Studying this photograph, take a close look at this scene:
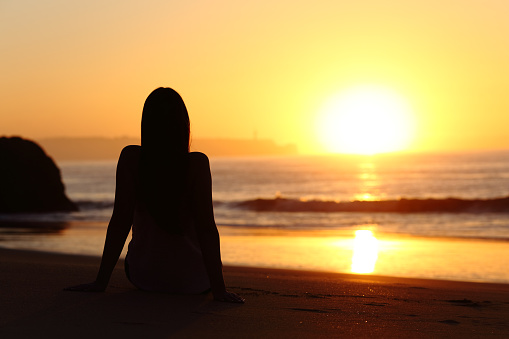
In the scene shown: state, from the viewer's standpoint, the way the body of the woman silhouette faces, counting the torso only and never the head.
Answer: away from the camera

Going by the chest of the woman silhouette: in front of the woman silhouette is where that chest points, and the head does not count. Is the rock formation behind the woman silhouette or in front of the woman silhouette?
in front

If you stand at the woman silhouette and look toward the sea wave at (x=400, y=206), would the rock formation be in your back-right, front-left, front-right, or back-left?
front-left

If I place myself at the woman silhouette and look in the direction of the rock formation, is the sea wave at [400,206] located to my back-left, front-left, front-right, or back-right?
front-right

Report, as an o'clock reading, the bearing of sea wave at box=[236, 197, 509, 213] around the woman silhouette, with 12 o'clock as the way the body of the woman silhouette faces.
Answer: The sea wave is roughly at 1 o'clock from the woman silhouette.

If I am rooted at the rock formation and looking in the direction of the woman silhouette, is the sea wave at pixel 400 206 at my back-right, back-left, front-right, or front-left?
front-left
